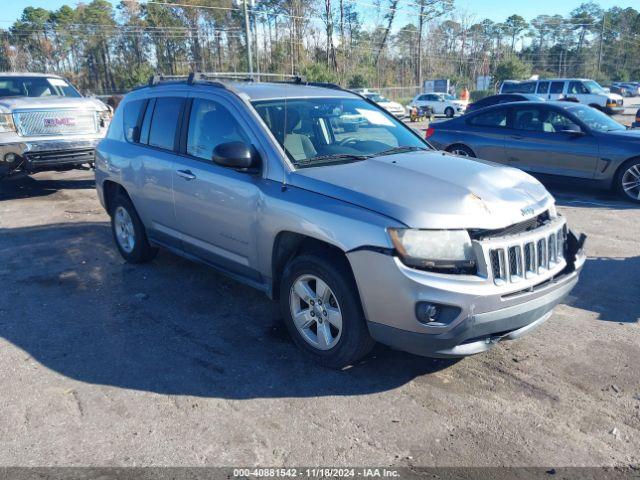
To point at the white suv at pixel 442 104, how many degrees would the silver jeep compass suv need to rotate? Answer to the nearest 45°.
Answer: approximately 135° to its left

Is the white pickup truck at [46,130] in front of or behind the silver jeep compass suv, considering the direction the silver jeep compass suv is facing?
behind

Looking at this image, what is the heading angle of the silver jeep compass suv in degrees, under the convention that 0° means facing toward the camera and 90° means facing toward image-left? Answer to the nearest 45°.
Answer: approximately 315°
